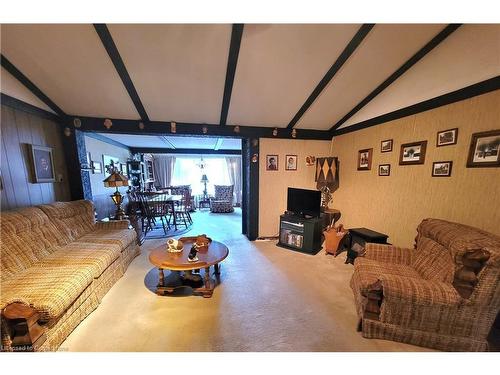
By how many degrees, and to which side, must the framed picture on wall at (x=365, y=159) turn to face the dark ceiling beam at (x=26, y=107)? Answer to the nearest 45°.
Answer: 0° — it already faces it

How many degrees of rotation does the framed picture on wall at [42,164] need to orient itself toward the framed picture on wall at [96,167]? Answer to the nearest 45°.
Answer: approximately 90° to its left

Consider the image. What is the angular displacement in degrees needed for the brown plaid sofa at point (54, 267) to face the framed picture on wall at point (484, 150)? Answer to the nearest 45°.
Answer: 0° — it already faces it

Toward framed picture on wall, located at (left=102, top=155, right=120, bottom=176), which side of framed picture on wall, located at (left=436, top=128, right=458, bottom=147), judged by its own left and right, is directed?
front

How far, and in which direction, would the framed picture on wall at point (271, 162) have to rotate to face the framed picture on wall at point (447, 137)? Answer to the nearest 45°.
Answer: approximately 45° to its left

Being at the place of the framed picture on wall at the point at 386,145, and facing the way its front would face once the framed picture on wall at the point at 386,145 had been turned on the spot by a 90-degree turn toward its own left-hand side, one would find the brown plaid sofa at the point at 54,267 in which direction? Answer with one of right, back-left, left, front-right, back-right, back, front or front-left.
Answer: right

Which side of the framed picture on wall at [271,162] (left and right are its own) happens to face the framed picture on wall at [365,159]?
left

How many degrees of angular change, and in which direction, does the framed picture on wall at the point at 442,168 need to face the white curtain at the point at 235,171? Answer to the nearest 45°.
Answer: approximately 45° to its right

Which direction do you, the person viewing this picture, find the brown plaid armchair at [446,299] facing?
facing to the left of the viewer

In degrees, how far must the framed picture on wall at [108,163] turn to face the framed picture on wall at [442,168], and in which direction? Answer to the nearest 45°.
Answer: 0° — it already faces it

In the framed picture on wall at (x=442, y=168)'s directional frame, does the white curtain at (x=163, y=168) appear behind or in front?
in front
